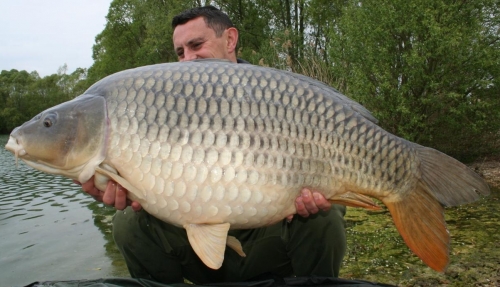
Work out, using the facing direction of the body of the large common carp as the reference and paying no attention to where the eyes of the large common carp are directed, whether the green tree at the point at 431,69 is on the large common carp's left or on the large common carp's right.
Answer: on the large common carp's right

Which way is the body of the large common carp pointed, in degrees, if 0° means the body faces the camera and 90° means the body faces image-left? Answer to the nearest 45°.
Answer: approximately 90°

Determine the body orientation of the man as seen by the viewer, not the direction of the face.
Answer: toward the camera
